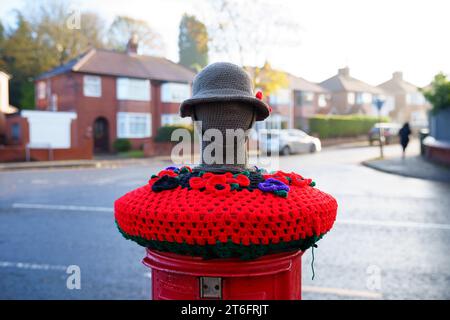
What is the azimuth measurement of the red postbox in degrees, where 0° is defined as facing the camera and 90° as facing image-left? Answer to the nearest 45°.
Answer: approximately 0°

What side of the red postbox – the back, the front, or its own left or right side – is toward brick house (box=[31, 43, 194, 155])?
back

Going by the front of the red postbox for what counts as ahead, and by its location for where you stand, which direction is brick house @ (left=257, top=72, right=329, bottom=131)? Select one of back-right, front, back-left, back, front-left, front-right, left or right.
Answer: back

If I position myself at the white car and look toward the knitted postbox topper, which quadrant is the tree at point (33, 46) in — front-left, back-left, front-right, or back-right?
back-right

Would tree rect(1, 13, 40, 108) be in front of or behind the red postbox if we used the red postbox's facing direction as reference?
behind

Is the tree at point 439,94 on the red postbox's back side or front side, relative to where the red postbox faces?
on the back side

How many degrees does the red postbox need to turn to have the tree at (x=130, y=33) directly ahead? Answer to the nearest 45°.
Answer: approximately 180°

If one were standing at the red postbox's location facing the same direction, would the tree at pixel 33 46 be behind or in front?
behind
